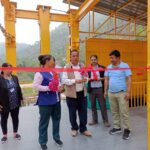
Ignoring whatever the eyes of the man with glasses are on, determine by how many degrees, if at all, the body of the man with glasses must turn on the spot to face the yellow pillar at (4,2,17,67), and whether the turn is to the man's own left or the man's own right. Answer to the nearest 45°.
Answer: approximately 135° to the man's own right

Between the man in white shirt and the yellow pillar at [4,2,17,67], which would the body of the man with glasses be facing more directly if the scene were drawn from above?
the man in white shirt

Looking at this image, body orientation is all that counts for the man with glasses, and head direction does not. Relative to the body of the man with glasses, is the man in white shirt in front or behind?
in front

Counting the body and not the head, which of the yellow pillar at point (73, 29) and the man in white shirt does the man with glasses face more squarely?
the man in white shirt

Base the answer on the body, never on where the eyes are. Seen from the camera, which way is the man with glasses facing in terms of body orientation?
toward the camera

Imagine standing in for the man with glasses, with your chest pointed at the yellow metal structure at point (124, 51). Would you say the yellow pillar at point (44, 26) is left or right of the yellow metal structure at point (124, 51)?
left

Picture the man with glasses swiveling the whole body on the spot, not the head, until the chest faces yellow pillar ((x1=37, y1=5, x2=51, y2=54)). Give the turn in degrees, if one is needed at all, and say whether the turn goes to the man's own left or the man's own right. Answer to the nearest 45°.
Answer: approximately 135° to the man's own right

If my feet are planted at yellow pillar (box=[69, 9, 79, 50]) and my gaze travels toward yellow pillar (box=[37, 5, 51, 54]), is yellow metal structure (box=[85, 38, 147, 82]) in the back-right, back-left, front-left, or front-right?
back-left

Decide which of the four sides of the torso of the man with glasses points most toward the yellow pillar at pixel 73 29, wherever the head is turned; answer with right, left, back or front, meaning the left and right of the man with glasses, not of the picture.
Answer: back
